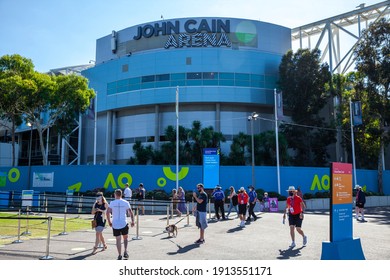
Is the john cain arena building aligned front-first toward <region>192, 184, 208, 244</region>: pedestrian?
yes

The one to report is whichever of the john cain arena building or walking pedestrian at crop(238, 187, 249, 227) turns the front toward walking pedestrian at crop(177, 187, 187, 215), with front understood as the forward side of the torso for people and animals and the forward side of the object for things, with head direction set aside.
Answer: the john cain arena building

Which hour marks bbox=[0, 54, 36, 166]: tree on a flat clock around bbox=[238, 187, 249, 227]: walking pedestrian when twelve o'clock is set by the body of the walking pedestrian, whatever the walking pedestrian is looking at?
The tree is roughly at 4 o'clock from the walking pedestrian.

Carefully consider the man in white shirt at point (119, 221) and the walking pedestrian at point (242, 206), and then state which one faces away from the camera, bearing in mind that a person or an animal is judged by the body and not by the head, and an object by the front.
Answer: the man in white shirt

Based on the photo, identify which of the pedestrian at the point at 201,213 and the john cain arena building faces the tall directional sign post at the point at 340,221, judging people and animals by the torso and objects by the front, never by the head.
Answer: the john cain arena building

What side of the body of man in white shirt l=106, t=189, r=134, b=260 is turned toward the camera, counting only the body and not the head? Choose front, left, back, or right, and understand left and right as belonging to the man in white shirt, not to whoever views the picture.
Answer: back

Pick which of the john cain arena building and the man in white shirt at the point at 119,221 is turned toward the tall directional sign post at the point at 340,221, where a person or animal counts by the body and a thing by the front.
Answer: the john cain arena building

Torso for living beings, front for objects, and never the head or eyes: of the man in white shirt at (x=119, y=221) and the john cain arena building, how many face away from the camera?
1

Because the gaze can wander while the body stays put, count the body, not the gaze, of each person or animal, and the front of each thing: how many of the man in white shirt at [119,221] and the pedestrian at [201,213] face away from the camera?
1
